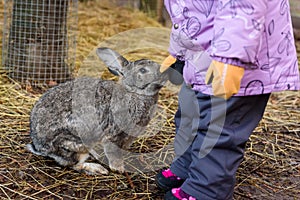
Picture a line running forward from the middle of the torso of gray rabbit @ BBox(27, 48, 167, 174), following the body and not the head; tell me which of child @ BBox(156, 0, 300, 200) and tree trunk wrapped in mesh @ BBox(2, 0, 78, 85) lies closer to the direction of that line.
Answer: the child

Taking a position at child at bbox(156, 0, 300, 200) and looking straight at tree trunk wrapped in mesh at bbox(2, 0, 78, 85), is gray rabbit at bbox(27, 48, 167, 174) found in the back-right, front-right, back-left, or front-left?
front-left

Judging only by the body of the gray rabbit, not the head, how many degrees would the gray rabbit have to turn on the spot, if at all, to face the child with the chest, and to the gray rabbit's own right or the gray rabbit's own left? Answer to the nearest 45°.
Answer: approximately 45° to the gray rabbit's own right

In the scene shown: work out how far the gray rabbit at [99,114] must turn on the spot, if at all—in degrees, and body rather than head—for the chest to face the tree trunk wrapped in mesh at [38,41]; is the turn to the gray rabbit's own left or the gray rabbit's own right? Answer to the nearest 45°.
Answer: approximately 90° to the gray rabbit's own left

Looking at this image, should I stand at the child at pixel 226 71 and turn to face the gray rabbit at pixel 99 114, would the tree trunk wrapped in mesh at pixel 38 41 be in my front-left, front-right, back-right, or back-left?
front-right

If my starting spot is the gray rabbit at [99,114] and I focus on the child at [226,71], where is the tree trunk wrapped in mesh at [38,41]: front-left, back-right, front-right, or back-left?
back-left

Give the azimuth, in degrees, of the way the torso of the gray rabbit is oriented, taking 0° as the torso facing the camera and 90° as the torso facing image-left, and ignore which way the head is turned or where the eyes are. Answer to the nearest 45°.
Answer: approximately 270°
